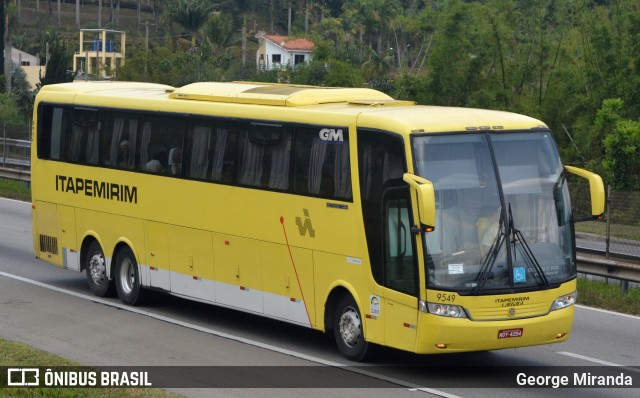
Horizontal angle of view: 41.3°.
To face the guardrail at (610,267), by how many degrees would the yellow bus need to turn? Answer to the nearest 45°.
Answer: approximately 90° to its left

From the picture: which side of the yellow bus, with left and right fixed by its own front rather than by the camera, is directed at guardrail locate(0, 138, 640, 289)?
left

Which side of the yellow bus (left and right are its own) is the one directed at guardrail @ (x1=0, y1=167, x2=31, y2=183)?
back

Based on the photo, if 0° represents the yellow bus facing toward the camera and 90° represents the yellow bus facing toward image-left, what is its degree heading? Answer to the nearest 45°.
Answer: approximately 315°

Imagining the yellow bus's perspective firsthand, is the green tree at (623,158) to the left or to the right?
on its left

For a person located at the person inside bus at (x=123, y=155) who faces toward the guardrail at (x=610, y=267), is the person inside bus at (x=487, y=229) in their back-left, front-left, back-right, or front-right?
front-right
